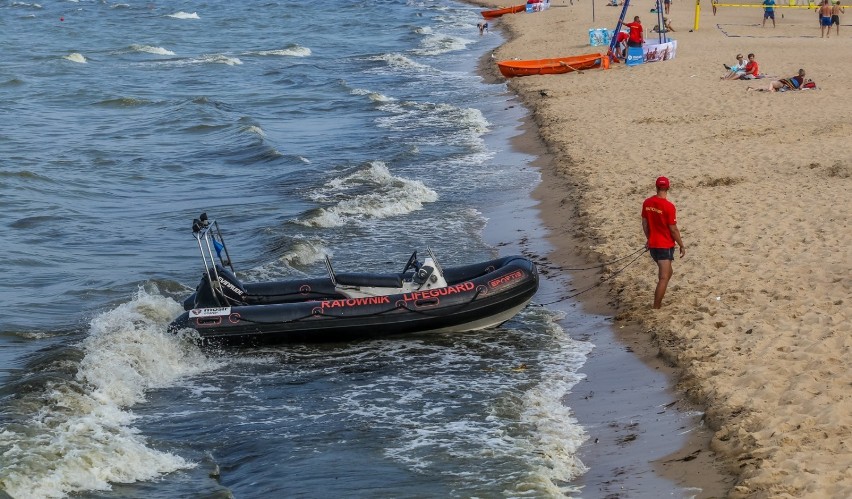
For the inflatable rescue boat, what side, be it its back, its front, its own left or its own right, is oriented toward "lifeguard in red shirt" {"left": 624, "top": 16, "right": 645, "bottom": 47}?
left

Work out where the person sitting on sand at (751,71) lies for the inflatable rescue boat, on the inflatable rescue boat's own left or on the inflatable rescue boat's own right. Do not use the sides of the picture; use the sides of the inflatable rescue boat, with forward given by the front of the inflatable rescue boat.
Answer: on the inflatable rescue boat's own left

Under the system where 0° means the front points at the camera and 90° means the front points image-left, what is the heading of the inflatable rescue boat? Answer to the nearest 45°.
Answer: approximately 270°

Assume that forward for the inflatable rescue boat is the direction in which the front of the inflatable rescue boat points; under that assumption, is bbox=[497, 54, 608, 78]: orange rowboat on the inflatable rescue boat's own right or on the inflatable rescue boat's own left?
on the inflatable rescue boat's own left
